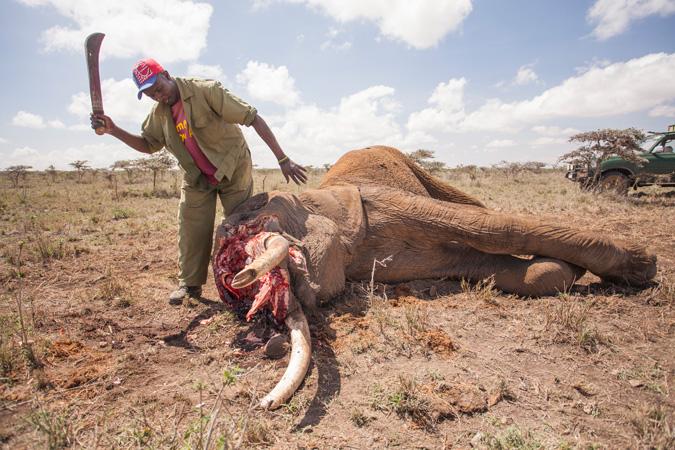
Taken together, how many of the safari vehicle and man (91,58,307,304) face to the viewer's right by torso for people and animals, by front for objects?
0

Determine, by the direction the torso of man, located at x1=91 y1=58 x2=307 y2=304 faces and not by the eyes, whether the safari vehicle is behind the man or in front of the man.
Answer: behind

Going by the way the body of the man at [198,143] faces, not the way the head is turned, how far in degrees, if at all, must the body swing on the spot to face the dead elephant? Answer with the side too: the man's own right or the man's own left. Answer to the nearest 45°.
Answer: approximately 135° to the man's own left

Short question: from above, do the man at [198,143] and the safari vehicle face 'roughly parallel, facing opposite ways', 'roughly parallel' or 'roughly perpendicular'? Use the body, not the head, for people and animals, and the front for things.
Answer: roughly perpendicular

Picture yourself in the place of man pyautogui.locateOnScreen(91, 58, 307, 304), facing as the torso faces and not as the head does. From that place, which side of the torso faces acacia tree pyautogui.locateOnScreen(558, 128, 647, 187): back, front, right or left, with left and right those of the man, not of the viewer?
back

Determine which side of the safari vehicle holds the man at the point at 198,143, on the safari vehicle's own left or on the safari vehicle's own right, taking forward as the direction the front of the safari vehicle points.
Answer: on the safari vehicle's own left

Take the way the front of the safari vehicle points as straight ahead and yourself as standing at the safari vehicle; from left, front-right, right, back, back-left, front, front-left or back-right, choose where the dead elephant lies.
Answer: left

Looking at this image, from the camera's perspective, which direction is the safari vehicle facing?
to the viewer's left
